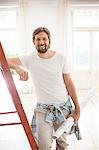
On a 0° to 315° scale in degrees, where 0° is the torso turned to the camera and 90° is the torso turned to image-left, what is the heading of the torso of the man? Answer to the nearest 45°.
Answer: approximately 0°

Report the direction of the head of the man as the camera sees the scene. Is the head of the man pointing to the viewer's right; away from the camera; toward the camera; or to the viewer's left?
toward the camera

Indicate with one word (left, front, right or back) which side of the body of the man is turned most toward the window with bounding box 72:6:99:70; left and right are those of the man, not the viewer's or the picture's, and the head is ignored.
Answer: back
